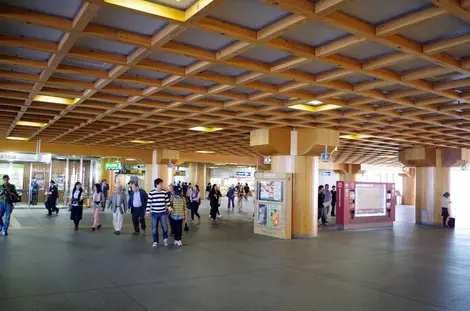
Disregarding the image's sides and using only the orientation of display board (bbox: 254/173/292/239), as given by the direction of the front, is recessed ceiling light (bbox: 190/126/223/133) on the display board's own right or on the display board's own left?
on the display board's own right

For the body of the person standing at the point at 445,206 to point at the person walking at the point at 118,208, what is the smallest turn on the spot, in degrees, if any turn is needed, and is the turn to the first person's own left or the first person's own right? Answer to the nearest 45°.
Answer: approximately 135° to the first person's own right

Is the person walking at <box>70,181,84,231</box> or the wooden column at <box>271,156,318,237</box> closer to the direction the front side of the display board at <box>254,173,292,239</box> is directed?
the person walking

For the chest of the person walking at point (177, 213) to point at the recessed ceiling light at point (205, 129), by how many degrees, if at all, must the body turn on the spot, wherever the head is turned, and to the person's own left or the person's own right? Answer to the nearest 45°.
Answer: approximately 180°

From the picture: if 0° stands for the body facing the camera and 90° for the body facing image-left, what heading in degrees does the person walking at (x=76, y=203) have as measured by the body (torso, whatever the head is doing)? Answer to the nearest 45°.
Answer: approximately 0°

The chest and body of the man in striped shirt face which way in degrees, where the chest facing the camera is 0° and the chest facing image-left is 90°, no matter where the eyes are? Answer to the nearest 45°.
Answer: approximately 0°
